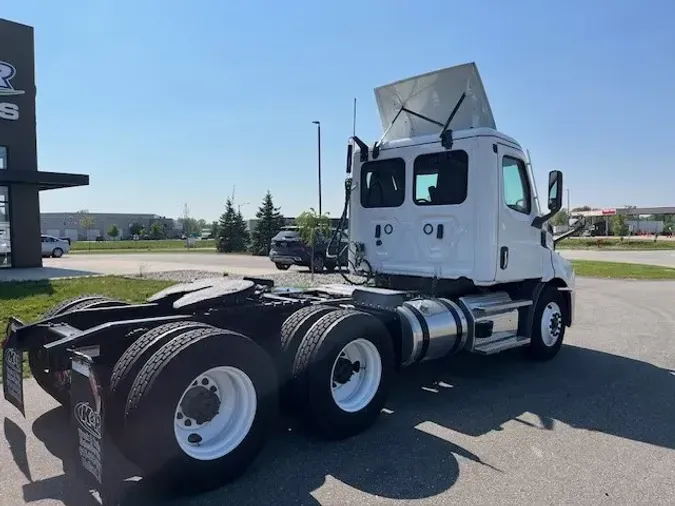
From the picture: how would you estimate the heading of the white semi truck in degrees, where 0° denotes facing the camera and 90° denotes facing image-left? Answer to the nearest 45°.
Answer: approximately 225°

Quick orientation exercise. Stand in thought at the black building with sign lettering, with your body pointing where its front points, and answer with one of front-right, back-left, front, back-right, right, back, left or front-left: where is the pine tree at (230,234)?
left

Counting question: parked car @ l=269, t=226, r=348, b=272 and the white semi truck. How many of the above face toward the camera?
0

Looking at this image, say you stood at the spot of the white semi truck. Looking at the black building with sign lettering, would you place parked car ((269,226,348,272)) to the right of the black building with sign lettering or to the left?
right

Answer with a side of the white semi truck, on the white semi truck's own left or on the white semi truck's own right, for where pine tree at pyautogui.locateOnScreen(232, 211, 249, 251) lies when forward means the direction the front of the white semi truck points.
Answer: on the white semi truck's own left

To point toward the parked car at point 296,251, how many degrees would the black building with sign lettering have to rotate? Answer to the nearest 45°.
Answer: approximately 45° to its left

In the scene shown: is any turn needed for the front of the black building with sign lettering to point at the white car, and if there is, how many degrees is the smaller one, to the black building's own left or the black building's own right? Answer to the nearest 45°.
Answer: approximately 135° to the black building's own left

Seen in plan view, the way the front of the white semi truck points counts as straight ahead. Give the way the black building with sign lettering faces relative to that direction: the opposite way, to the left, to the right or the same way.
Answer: to the right

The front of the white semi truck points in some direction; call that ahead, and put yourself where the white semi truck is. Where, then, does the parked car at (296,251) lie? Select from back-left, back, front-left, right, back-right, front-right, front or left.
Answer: front-left

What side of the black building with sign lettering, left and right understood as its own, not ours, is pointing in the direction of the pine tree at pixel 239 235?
left

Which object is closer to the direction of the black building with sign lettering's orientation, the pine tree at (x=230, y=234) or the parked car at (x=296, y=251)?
the parked car

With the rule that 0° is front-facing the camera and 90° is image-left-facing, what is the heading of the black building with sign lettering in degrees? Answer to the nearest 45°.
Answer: approximately 315°
